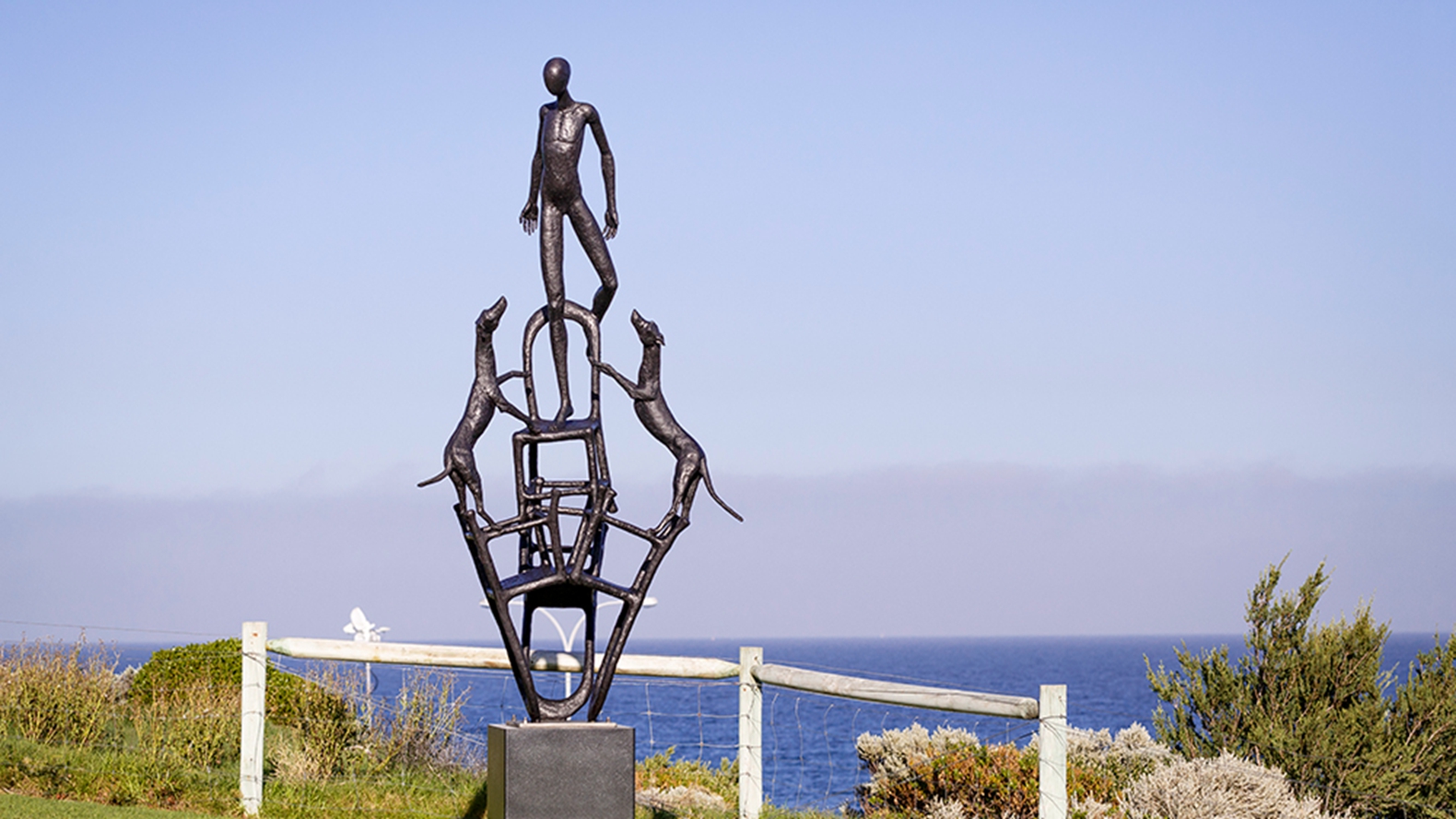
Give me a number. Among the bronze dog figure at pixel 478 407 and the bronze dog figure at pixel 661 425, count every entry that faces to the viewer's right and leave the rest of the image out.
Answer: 1

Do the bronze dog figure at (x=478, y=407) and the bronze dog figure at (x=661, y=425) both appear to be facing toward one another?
yes

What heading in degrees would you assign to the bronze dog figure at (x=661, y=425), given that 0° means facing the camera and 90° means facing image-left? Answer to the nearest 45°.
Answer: approximately 90°

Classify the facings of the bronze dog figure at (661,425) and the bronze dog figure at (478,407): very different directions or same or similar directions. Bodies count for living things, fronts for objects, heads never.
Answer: very different directions

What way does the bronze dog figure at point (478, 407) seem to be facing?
to the viewer's right

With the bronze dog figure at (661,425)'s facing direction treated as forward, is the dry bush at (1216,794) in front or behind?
behind

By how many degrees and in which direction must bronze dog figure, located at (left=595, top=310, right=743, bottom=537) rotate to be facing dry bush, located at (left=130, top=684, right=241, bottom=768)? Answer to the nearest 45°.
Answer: approximately 45° to its right

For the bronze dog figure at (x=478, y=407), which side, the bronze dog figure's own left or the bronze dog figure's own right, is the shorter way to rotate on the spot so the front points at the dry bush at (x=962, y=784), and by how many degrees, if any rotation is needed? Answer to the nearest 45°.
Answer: approximately 45° to the bronze dog figure's own left
